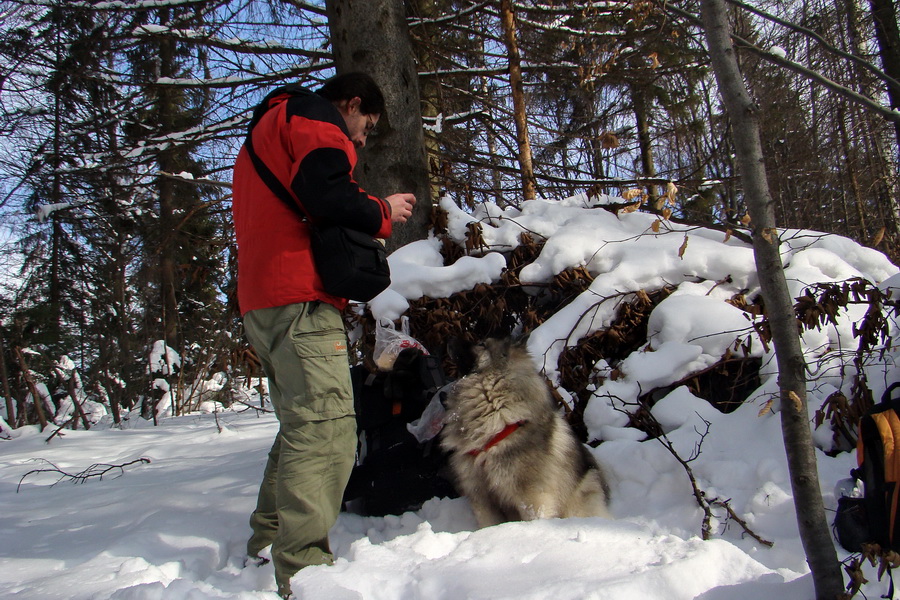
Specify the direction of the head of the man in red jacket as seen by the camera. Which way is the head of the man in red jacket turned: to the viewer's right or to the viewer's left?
to the viewer's right

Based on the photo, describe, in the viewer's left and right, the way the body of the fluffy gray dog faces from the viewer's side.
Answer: facing the viewer and to the left of the viewer

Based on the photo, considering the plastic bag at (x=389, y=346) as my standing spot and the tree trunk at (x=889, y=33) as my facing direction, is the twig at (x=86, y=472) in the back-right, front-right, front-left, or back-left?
back-left

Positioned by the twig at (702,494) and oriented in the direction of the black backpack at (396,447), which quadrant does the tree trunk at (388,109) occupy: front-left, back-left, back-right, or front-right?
front-right

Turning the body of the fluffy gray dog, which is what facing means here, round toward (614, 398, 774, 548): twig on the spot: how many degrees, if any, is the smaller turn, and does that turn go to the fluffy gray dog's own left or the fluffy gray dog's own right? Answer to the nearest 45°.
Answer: approximately 135° to the fluffy gray dog's own left

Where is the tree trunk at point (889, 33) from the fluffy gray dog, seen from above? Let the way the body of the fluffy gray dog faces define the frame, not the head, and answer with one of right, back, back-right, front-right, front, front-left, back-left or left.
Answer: back

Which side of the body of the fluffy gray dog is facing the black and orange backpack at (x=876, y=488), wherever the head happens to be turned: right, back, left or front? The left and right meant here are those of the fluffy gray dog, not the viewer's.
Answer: left

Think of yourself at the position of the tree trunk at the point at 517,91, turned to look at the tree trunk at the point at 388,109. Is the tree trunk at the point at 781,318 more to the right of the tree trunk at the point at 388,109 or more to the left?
left

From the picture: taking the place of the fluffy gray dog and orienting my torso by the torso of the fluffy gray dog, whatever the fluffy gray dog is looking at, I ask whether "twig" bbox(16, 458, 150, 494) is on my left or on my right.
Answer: on my right

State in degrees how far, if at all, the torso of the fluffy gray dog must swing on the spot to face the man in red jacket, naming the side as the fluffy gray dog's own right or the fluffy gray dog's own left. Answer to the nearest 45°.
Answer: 0° — it already faces them
